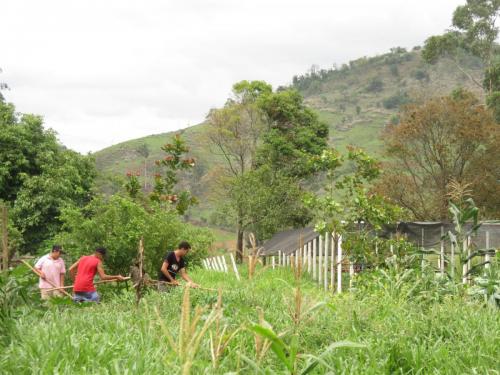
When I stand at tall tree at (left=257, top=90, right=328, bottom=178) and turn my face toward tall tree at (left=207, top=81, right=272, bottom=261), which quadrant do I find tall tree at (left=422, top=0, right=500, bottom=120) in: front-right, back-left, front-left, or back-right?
back-right

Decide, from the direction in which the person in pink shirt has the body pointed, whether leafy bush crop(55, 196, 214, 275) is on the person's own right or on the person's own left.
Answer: on the person's own left

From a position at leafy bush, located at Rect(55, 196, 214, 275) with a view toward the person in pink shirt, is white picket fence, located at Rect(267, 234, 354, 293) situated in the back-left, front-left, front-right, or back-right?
back-left

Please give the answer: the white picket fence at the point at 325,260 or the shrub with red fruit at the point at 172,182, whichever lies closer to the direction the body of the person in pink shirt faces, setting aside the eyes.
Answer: the white picket fence

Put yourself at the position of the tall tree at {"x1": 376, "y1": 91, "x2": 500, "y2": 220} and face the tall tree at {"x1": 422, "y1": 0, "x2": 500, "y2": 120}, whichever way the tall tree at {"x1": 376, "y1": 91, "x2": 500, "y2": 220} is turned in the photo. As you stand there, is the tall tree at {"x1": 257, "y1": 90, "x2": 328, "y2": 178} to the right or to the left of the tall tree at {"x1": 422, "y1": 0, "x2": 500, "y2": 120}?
left

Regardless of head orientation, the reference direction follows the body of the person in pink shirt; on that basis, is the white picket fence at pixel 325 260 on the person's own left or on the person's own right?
on the person's own left

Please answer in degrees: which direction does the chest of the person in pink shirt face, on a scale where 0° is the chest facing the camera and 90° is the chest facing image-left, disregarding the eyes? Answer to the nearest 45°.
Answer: approximately 315°

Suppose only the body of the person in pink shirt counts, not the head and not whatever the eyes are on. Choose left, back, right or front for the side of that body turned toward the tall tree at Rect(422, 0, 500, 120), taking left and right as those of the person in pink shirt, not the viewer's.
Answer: left
